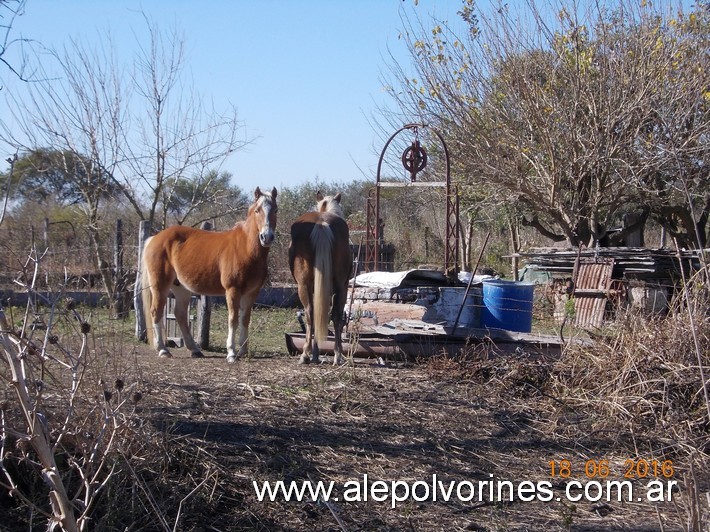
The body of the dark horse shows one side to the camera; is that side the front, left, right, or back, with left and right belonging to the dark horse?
back

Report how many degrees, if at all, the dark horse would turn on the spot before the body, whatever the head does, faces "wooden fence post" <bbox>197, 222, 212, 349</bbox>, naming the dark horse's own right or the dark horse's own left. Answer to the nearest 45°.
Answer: approximately 45° to the dark horse's own left

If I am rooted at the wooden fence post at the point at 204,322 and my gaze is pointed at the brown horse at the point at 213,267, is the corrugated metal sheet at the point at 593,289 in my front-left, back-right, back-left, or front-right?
back-left

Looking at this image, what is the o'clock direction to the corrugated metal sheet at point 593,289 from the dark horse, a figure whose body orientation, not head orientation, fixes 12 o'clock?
The corrugated metal sheet is roughly at 1 o'clock from the dark horse.

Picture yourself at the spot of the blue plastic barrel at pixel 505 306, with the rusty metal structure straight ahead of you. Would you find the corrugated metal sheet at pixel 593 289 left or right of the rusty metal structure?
right

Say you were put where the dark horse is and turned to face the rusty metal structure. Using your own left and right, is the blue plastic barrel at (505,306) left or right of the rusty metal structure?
right

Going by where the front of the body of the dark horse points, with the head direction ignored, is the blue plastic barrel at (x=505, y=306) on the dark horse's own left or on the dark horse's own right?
on the dark horse's own right

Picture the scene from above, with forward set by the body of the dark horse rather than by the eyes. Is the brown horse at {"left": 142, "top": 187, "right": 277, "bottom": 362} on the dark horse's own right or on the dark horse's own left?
on the dark horse's own left
